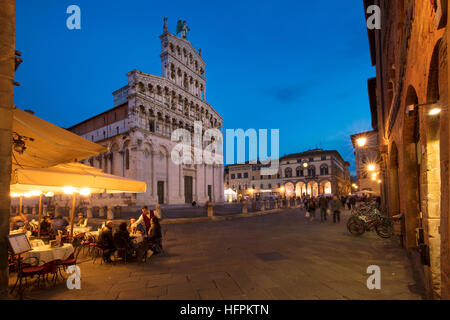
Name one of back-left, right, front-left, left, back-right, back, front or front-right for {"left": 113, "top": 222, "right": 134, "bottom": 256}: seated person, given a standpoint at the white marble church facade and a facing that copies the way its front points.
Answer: front-right

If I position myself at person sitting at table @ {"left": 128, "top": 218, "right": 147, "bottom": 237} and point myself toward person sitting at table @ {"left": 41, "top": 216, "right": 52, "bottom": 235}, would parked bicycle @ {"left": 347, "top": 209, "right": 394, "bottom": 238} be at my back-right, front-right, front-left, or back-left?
back-right

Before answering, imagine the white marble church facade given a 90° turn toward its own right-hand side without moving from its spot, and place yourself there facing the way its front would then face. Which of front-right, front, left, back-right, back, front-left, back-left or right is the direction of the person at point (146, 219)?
front-left

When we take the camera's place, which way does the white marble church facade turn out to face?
facing the viewer and to the right of the viewer
